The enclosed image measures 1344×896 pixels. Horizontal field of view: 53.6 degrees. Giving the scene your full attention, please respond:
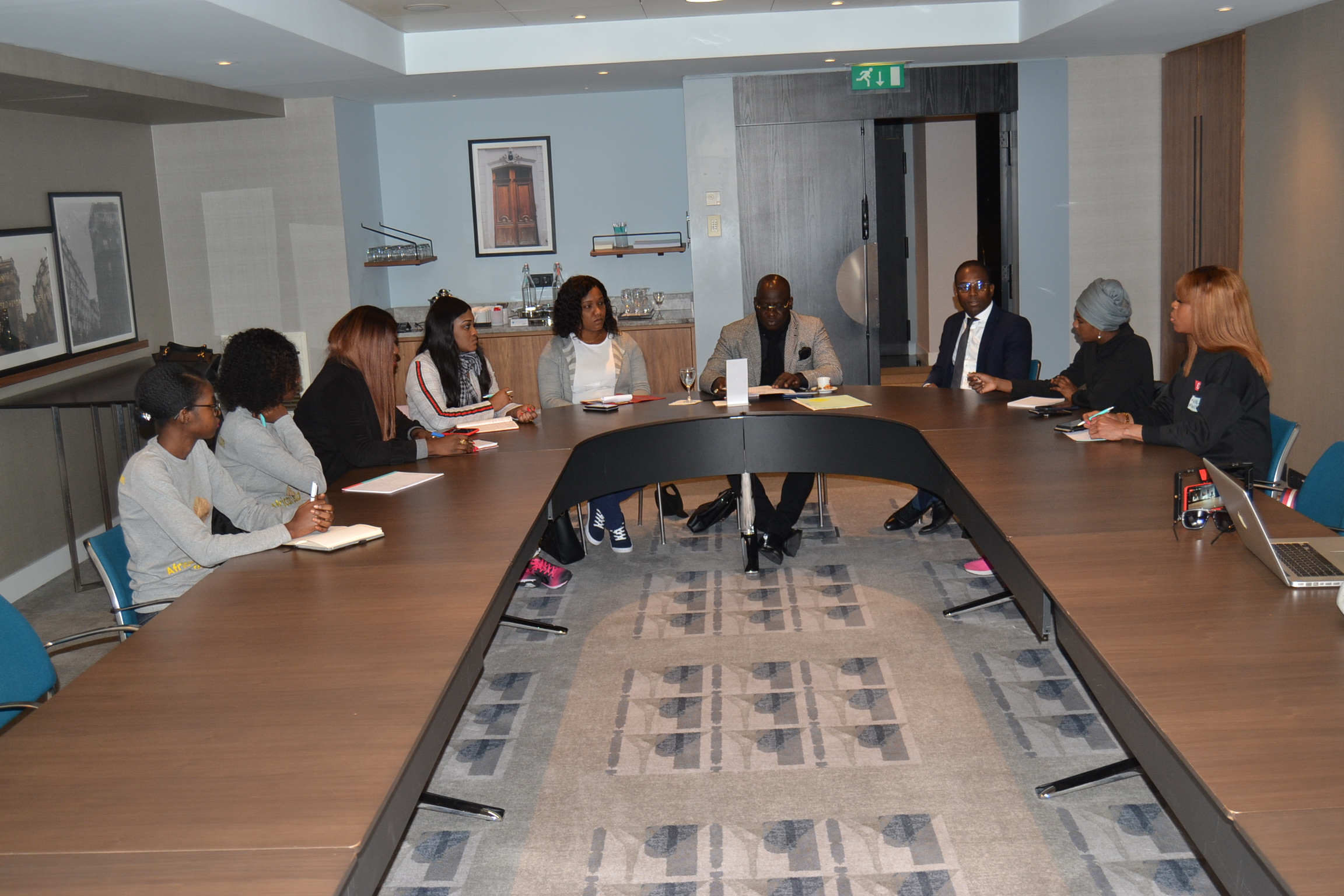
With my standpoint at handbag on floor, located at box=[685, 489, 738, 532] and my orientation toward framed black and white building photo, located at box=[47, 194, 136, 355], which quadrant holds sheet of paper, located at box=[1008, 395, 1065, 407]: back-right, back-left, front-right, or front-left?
back-left

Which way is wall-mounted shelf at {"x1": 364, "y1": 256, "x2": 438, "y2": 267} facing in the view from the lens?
facing the viewer

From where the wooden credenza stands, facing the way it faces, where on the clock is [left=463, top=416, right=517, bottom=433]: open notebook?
The open notebook is roughly at 12 o'clock from the wooden credenza.

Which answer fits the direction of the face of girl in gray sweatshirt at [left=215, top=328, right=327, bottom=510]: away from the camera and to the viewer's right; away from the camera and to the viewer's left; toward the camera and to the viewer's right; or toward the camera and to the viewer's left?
away from the camera and to the viewer's right

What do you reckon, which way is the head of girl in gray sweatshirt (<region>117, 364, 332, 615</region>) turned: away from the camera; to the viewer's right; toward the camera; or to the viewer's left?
to the viewer's right

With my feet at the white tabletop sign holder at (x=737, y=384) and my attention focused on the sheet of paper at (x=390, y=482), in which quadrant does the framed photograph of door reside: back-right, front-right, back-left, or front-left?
back-right

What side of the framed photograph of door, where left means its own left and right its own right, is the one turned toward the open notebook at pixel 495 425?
front

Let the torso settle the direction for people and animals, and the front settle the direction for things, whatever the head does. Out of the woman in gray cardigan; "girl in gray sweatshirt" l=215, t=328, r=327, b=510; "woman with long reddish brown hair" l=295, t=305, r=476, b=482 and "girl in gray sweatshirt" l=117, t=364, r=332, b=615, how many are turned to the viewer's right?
3

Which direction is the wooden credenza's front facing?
toward the camera

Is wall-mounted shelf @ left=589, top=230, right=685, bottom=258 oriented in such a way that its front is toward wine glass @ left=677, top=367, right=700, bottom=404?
yes

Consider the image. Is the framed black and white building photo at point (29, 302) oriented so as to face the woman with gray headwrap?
yes

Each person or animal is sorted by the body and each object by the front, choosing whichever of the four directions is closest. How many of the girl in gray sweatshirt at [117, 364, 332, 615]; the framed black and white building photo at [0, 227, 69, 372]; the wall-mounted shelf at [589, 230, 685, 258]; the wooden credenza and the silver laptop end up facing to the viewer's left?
0

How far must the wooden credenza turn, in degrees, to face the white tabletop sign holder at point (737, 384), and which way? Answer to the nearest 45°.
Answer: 0° — it already faces it

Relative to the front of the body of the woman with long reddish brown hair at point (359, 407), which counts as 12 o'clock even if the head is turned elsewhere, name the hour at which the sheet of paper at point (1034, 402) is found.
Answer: The sheet of paper is roughly at 12 o'clock from the woman with long reddish brown hair.

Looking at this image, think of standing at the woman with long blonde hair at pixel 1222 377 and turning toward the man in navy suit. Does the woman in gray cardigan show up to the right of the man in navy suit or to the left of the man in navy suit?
left

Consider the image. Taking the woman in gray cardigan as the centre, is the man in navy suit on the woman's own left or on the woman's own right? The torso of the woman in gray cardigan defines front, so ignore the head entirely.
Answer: on the woman's own left

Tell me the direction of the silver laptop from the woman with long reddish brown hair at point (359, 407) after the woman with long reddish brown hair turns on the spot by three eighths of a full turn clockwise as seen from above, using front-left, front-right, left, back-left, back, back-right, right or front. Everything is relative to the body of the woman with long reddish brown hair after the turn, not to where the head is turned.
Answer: left

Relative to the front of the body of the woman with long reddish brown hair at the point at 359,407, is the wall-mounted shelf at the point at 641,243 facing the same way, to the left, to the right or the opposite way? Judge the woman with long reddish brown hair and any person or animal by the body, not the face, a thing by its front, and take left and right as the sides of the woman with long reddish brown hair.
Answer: to the right

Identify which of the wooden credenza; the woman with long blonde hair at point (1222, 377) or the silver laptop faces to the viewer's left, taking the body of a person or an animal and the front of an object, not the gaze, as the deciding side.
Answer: the woman with long blonde hair

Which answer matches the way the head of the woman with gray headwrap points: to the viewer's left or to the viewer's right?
to the viewer's left

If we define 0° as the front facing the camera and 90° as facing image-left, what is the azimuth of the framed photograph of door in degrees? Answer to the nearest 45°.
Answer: approximately 0°

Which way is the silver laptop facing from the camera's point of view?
to the viewer's right
